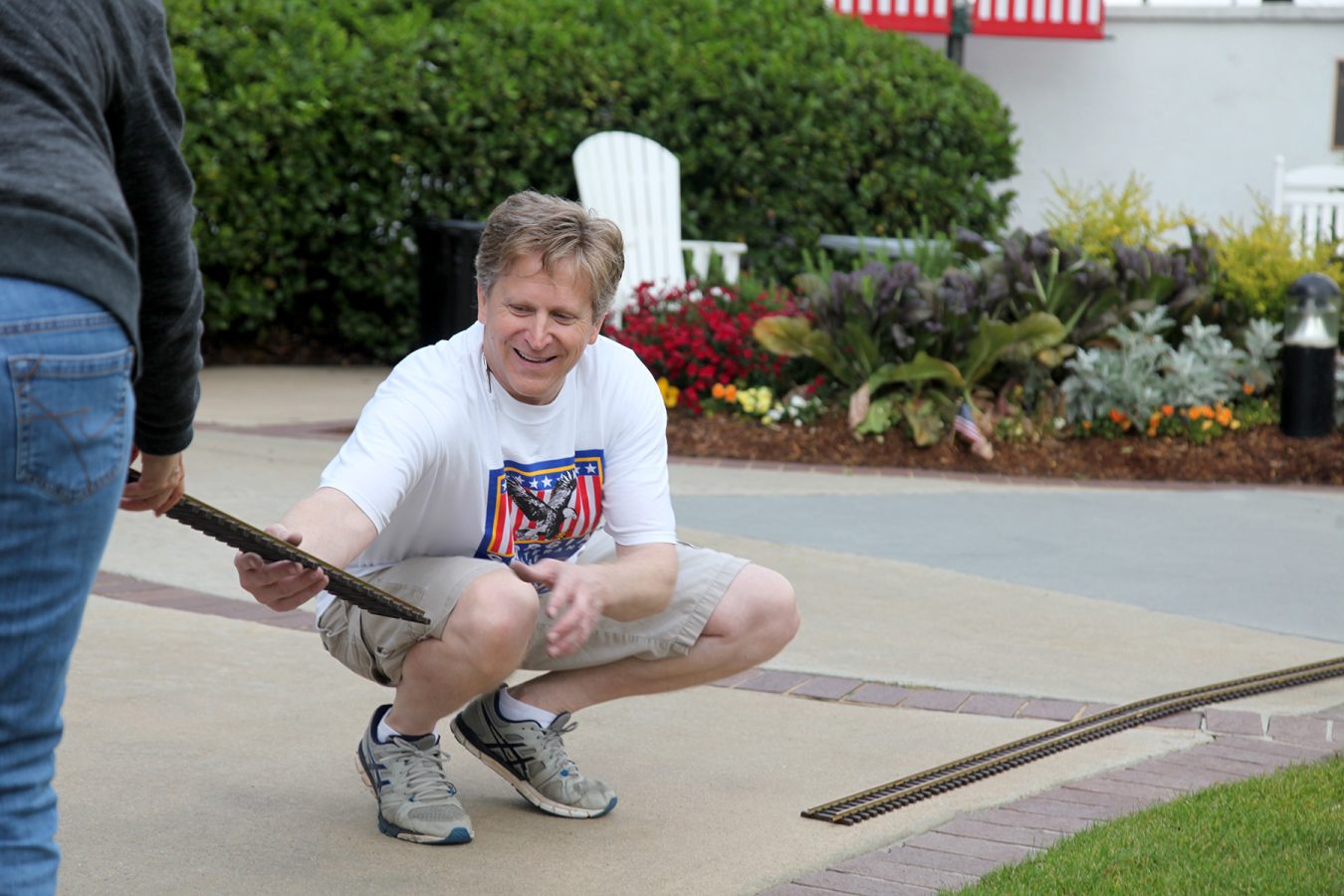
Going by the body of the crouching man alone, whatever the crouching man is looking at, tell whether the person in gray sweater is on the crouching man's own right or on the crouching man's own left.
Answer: on the crouching man's own right

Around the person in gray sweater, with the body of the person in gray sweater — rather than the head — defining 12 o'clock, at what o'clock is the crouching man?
The crouching man is roughly at 1 o'clock from the person in gray sweater.

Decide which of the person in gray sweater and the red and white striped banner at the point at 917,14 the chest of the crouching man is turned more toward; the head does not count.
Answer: the person in gray sweater

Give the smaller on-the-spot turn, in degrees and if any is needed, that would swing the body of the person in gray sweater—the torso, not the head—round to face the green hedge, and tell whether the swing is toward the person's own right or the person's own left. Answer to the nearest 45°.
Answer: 0° — they already face it

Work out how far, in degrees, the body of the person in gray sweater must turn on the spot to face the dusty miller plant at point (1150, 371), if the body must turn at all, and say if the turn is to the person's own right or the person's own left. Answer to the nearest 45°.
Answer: approximately 45° to the person's own right

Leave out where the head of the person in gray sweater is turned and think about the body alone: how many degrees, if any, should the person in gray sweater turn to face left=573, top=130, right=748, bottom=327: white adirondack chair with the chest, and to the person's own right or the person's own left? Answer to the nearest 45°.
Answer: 0° — they already face it

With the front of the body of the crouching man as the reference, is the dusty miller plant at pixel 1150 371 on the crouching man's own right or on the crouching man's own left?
on the crouching man's own left

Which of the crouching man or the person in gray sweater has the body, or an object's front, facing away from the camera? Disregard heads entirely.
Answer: the person in gray sweater

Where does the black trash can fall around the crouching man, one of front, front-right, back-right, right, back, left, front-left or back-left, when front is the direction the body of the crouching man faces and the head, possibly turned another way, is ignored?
back-left

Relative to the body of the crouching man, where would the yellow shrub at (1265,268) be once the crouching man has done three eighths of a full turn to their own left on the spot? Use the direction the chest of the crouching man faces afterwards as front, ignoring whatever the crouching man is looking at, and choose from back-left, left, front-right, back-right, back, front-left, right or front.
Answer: front-right

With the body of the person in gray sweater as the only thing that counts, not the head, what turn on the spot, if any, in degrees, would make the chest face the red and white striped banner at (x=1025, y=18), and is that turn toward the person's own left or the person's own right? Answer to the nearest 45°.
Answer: approximately 45° to the person's own right

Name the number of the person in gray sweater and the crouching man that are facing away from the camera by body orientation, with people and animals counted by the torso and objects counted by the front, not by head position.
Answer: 1

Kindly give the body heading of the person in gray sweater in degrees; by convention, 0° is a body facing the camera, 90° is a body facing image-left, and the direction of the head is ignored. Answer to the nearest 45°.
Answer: approximately 180°
